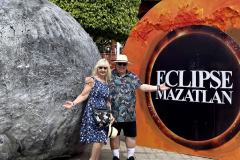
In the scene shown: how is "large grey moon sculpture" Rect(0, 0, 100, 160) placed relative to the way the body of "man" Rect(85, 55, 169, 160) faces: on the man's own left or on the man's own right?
on the man's own right

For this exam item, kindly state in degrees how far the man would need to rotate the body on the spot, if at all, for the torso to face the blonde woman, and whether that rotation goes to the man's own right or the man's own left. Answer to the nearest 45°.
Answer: approximately 45° to the man's own right

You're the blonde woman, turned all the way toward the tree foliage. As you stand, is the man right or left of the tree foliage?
right

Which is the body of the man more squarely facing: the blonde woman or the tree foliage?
the blonde woman

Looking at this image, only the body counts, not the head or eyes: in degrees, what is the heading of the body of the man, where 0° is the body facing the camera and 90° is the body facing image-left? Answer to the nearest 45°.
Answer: approximately 0°

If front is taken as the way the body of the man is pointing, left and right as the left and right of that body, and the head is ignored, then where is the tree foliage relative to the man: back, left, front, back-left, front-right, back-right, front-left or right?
back
